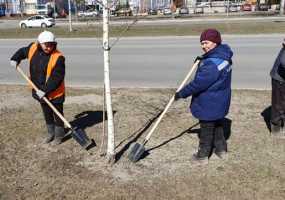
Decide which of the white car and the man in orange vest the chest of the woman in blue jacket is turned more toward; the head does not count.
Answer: the man in orange vest

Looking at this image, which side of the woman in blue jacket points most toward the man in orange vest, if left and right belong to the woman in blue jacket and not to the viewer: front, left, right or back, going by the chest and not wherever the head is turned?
front

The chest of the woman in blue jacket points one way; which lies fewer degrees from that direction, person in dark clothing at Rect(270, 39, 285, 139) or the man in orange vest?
the man in orange vest

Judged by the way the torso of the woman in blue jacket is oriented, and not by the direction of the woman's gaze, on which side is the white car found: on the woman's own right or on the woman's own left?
on the woman's own right

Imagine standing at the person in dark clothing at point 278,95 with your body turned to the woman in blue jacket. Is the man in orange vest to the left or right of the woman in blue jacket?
right

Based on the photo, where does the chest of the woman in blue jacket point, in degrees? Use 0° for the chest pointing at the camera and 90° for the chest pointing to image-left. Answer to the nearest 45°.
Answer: approximately 90°
